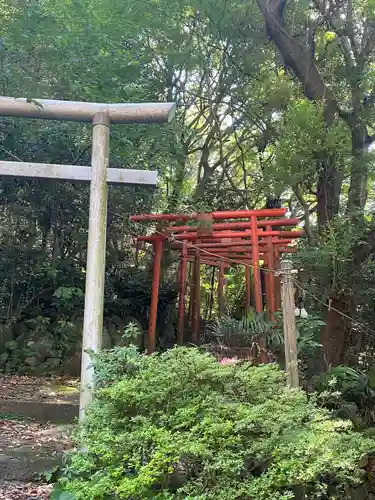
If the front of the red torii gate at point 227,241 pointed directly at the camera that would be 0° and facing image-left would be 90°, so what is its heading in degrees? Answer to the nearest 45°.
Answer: approximately 0°

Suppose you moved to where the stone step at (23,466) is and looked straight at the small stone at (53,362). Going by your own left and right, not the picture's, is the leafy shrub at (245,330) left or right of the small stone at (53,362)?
right

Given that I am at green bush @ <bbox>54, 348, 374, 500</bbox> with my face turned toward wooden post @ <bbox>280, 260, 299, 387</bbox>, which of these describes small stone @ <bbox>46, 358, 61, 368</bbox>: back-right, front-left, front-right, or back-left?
front-left

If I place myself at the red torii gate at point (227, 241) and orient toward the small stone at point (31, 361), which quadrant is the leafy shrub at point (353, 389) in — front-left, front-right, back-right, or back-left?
back-left

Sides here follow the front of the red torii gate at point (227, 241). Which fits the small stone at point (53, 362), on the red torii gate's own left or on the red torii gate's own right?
on the red torii gate's own right

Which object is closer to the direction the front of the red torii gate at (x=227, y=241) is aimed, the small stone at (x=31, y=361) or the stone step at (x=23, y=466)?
the stone step

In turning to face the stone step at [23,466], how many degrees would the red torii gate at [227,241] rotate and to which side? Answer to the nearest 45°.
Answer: approximately 45° to its right

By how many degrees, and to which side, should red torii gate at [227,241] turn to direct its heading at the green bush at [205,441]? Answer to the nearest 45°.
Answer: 0° — it already faces it
